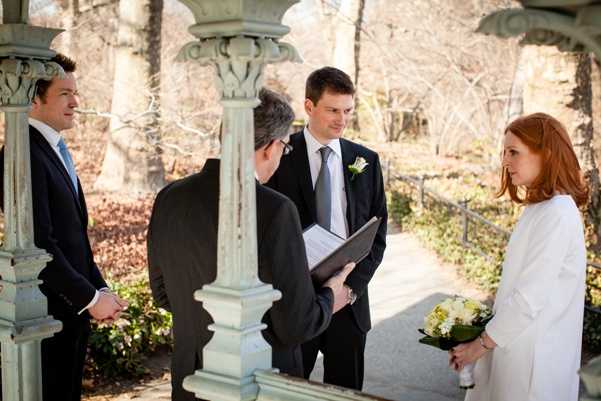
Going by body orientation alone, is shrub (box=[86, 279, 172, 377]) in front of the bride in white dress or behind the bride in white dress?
in front

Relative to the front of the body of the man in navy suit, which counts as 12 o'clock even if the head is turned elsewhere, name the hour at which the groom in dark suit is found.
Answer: The groom in dark suit is roughly at 12 o'clock from the man in navy suit.

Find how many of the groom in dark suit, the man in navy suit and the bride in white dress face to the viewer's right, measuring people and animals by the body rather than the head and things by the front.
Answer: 1

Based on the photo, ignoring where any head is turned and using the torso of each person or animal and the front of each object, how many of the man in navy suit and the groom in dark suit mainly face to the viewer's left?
0

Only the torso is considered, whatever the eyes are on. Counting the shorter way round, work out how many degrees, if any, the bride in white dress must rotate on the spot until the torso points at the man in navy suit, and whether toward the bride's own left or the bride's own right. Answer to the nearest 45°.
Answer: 0° — they already face them

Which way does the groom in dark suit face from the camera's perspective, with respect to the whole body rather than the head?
toward the camera

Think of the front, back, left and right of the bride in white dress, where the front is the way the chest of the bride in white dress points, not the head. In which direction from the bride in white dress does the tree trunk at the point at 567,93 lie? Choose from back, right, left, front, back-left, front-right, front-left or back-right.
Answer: right

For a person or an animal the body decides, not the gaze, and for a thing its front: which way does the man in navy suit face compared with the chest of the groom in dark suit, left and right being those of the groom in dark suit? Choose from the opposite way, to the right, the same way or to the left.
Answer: to the left

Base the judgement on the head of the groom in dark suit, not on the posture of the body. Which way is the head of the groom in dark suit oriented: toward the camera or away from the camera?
toward the camera

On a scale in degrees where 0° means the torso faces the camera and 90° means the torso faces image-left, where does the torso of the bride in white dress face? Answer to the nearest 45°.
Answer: approximately 90°

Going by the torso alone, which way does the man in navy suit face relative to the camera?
to the viewer's right
